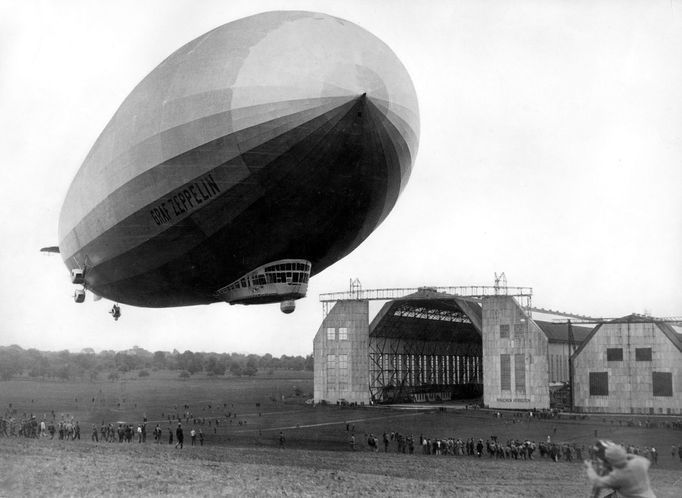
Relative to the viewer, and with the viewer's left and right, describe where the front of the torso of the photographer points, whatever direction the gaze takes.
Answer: facing away from the viewer and to the left of the viewer

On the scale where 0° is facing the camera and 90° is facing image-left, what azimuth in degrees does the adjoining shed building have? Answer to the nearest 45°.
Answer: approximately 0°

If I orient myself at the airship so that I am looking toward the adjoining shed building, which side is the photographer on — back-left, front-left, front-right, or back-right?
back-right

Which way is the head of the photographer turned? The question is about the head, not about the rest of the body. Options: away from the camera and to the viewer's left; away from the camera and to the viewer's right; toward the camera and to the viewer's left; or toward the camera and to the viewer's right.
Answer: away from the camera and to the viewer's left

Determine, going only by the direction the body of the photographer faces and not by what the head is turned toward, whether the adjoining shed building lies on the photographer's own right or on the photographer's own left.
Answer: on the photographer's own right

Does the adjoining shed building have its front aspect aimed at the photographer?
yes

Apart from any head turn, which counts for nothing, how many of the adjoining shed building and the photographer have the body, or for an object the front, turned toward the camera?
1
